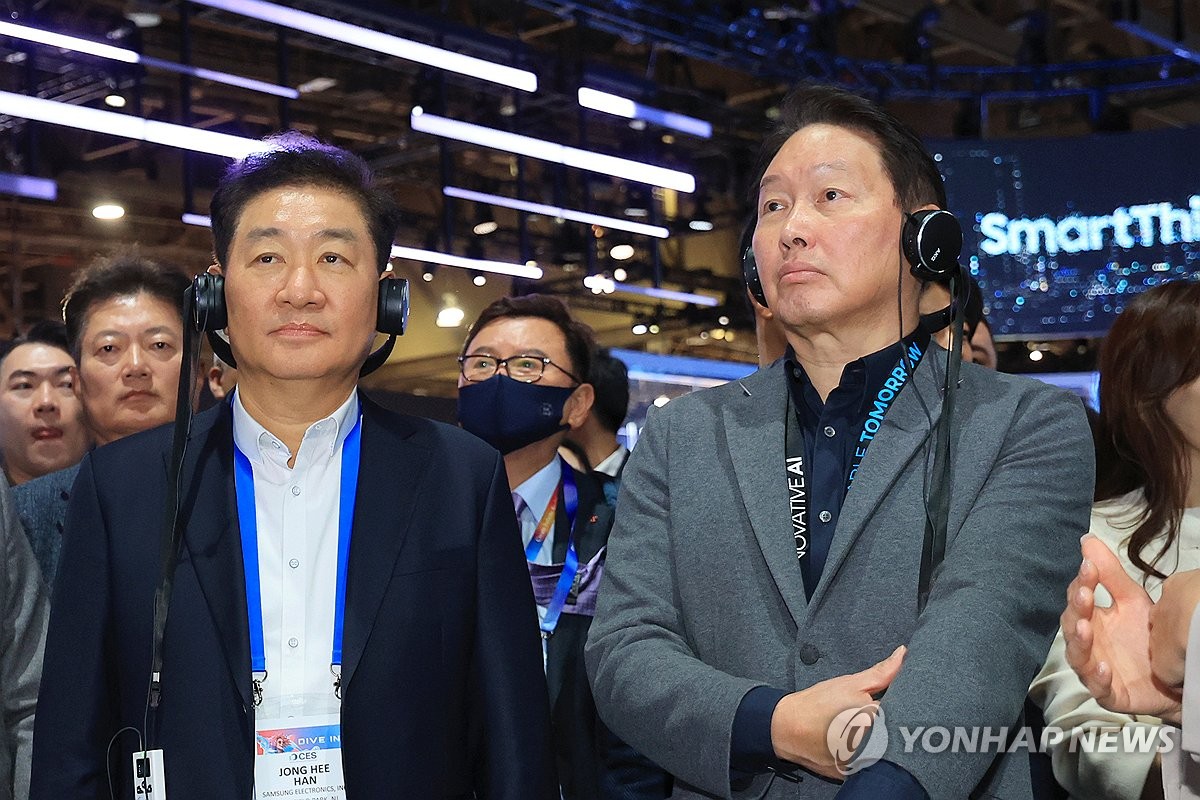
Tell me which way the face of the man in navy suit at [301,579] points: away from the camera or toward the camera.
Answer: toward the camera

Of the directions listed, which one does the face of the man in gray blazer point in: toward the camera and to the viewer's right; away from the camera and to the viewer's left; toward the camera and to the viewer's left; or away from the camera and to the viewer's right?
toward the camera and to the viewer's left

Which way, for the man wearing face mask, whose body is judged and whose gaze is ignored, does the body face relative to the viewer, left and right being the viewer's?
facing the viewer and to the left of the viewer

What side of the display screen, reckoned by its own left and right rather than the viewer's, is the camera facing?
front

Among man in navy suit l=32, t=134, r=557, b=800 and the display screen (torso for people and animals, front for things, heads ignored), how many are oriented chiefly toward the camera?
2

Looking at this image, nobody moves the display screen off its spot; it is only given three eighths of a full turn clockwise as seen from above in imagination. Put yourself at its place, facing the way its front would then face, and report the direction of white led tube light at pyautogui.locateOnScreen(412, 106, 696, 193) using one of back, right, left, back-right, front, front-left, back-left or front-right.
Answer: front-left

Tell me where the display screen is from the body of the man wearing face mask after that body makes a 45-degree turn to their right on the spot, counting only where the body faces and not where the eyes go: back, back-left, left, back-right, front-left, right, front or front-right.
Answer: back-right

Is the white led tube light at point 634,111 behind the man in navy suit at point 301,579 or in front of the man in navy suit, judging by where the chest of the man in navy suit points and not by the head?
behind

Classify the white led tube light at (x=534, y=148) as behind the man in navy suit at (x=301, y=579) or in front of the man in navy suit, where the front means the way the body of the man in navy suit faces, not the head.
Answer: behind

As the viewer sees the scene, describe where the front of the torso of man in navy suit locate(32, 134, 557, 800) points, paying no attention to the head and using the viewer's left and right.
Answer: facing the viewer

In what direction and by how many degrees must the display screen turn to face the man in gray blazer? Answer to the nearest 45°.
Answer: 0° — it already faces them

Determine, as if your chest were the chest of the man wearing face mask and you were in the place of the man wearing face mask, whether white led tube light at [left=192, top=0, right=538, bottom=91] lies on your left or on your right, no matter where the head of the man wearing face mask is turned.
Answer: on your right

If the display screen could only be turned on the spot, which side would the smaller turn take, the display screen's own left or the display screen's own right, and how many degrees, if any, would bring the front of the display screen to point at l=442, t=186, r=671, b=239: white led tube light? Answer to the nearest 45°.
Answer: approximately 135° to the display screen's own right
